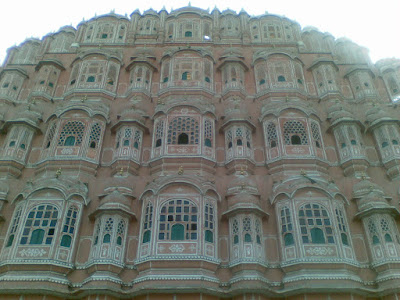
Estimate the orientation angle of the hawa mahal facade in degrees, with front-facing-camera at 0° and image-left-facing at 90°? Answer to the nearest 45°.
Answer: approximately 0°
